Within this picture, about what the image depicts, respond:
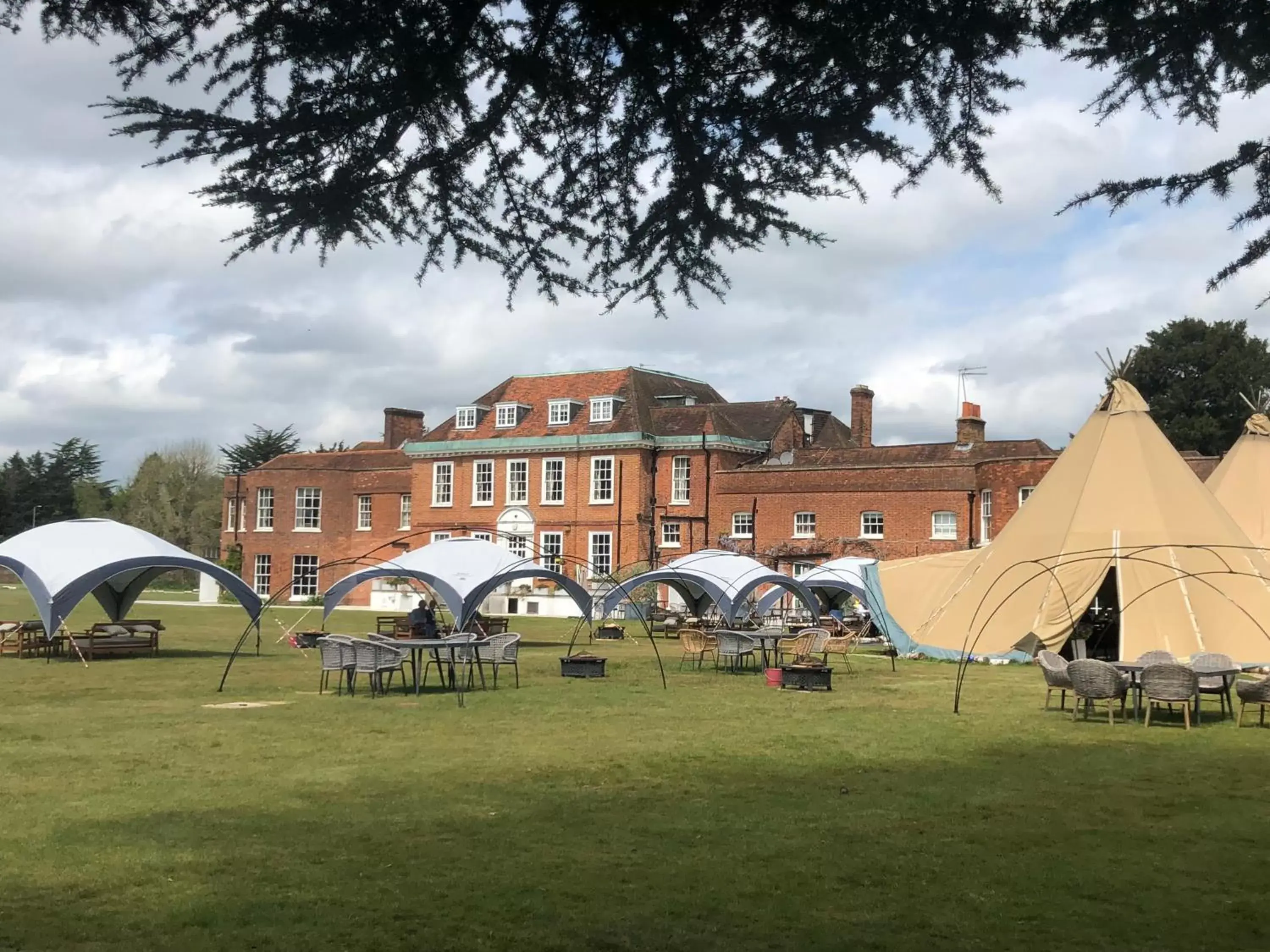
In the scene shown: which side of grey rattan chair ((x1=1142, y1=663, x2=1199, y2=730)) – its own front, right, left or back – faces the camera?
back

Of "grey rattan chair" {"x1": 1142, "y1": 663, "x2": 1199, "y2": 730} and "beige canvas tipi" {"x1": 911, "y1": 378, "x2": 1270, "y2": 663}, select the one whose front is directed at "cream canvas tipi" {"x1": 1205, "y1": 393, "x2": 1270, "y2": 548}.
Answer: the grey rattan chair

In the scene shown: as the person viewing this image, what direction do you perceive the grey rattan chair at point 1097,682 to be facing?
facing away from the viewer and to the right of the viewer

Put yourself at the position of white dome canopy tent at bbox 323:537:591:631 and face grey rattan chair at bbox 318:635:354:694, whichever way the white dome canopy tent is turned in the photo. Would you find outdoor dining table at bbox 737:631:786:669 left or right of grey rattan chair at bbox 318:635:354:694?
left

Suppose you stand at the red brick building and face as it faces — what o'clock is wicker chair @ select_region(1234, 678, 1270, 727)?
The wicker chair is roughly at 10 o'clock from the red brick building.

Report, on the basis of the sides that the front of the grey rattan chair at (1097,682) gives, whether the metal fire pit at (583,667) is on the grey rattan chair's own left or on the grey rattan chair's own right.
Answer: on the grey rattan chair's own left

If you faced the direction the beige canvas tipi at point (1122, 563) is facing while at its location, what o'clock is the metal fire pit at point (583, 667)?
The metal fire pit is roughly at 2 o'clock from the beige canvas tipi.

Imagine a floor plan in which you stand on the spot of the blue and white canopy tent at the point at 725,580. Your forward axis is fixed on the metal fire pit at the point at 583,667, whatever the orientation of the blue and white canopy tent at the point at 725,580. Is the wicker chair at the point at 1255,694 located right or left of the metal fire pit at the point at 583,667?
left

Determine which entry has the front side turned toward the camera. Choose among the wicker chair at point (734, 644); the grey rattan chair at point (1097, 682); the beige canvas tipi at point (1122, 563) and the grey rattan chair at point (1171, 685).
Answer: the beige canvas tipi
